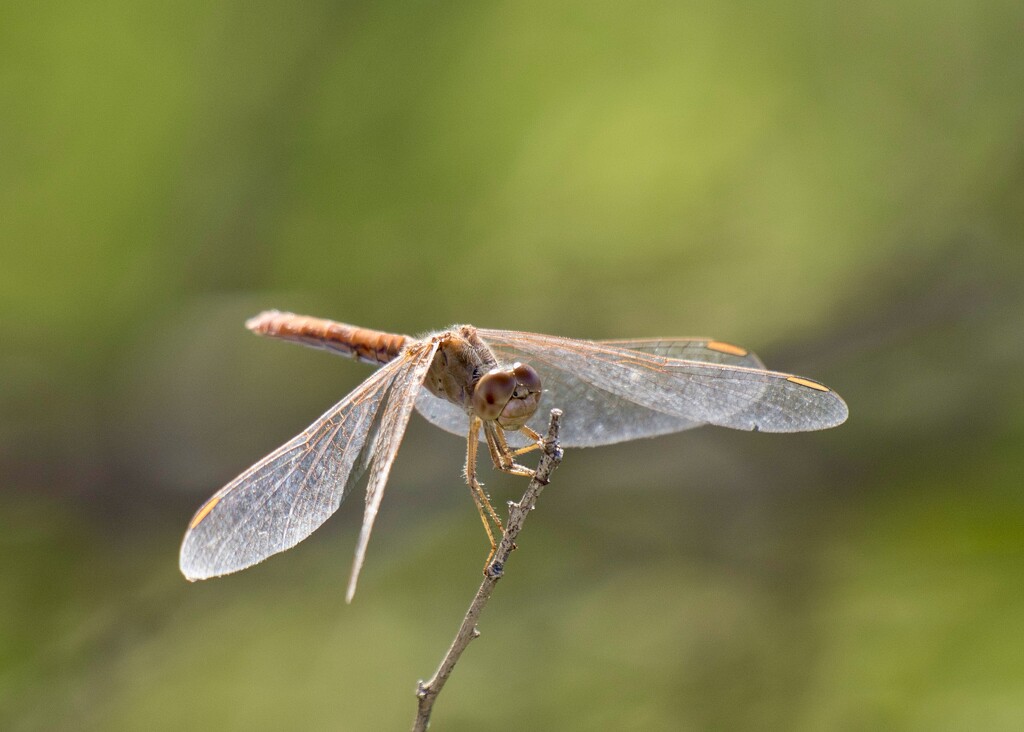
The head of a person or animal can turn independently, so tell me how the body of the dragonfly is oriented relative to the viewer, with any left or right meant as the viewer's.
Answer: facing the viewer and to the right of the viewer
